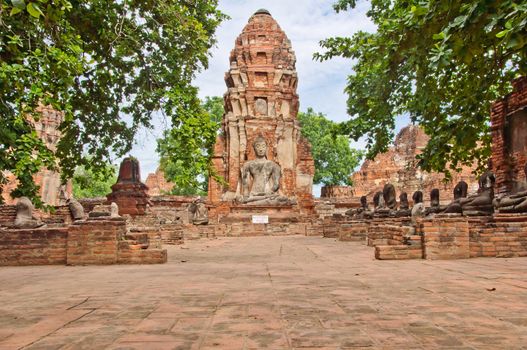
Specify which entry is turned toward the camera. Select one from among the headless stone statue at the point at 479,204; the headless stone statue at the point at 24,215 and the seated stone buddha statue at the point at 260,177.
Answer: the seated stone buddha statue at the point at 260,177

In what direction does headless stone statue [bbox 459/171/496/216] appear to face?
to the viewer's left

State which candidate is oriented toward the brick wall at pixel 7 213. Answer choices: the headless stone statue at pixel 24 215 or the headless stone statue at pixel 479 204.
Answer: the headless stone statue at pixel 479 204

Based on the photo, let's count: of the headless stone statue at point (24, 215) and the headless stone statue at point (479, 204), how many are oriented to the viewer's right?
1

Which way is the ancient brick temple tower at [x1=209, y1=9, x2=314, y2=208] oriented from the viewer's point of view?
toward the camera

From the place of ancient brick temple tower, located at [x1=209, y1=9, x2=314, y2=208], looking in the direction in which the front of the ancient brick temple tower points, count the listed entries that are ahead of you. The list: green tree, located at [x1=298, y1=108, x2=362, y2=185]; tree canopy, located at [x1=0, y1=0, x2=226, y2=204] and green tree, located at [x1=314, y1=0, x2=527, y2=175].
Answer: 2

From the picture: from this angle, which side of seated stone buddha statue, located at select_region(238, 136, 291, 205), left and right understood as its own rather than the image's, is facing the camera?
front

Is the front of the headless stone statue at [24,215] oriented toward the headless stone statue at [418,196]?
yes

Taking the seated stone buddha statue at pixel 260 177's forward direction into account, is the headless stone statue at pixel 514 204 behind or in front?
in front

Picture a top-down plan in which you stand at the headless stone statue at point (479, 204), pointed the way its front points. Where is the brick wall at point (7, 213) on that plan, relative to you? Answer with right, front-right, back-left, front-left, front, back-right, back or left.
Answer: front

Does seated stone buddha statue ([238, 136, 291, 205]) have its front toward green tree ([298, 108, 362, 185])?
no

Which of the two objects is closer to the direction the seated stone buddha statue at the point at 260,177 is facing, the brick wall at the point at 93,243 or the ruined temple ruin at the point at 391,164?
the brick wall

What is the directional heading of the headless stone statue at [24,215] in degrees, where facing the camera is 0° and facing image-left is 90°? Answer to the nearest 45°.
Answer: approximately 270°

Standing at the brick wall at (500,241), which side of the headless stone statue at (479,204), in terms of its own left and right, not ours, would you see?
left

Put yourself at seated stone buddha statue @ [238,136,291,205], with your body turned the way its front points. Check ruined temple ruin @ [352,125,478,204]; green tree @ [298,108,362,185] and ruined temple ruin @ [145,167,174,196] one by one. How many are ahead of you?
0

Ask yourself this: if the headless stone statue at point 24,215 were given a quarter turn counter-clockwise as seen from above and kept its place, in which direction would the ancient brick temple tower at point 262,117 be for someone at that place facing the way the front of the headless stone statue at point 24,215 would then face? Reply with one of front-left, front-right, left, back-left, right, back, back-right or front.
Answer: front-right
